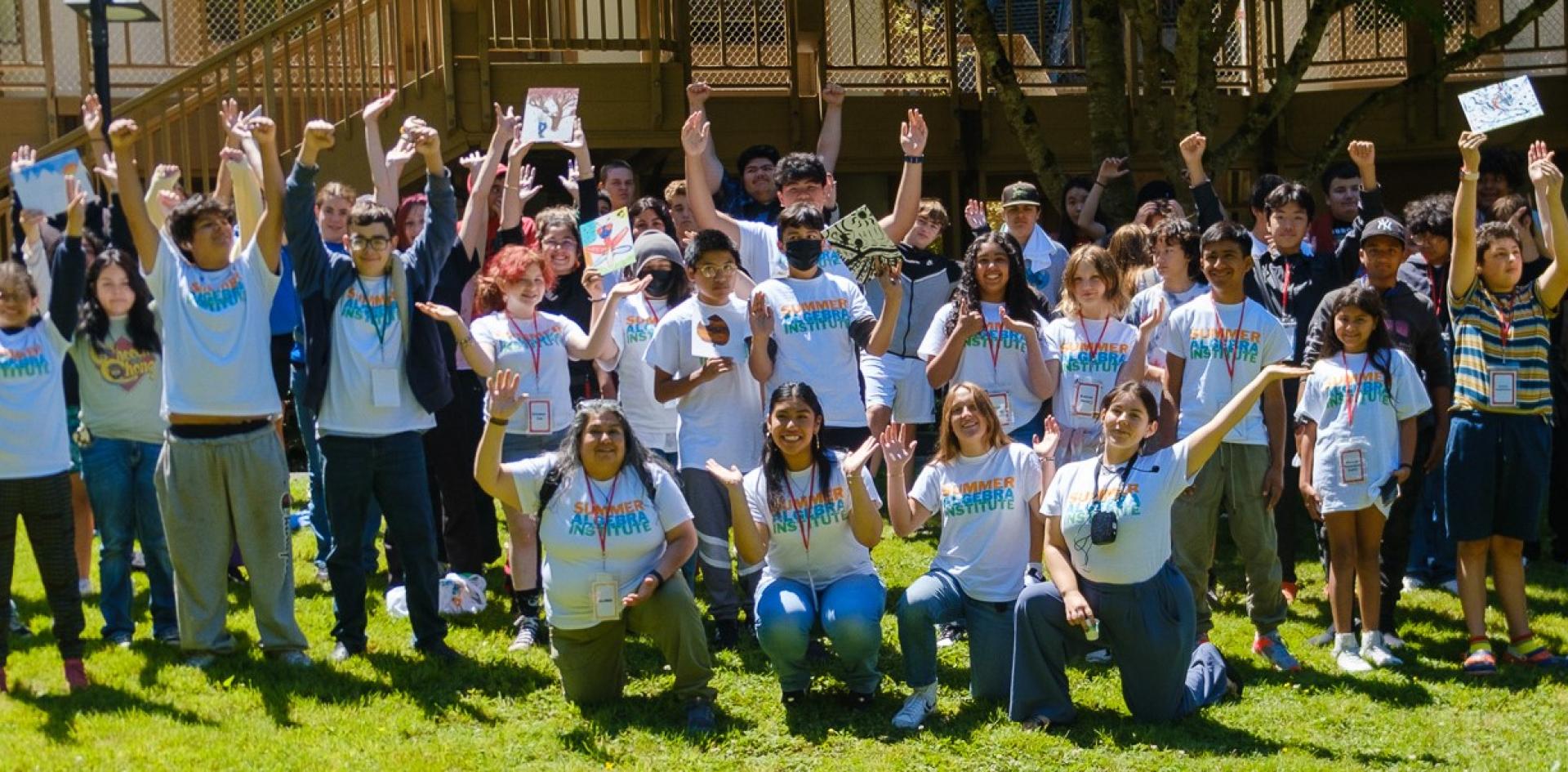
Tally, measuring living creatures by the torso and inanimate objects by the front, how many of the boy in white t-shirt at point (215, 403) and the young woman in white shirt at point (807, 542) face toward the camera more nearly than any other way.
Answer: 2

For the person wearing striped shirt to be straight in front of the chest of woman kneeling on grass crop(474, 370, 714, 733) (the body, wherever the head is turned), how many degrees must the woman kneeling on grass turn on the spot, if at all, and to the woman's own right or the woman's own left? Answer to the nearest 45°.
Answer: approximately 90° to the woman's own left

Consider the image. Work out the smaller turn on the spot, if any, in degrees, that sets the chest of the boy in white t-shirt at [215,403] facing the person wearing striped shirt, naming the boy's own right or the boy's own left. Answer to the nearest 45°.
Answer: approximately 90° to the boy's own left

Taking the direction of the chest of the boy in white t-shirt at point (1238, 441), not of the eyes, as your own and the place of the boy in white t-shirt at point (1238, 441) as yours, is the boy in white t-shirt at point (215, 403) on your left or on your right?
on your right

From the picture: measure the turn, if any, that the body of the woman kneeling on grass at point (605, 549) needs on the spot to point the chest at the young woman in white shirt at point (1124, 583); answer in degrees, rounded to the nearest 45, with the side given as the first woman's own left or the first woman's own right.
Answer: approximately 90° to the first woman's own left

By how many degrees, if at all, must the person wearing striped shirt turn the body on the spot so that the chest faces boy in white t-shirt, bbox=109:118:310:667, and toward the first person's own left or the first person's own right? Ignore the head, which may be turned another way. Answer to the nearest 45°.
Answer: approximately 45° to the first person's own right
